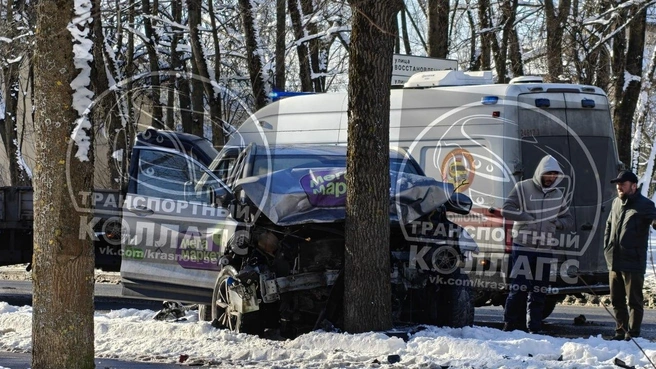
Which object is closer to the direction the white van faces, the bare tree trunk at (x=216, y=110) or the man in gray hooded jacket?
the bare tree trunk

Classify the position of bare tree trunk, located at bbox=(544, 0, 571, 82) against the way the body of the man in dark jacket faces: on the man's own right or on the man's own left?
on the man's own right

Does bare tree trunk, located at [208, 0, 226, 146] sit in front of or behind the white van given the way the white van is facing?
in front

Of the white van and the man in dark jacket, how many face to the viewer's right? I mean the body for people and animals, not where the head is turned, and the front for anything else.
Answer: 0

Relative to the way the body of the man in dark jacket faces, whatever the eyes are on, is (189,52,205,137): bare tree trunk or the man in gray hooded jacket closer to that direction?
the man in gray hooded jacket

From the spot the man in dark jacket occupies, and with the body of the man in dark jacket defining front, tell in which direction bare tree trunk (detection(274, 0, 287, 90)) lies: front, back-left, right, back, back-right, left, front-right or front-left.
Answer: right

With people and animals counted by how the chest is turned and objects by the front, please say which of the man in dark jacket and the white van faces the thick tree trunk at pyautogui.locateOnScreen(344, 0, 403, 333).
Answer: the man in dark jacket

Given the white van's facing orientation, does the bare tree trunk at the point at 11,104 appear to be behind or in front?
in front

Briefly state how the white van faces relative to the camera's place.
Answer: facing away from the viewer and to the left of the viewer
